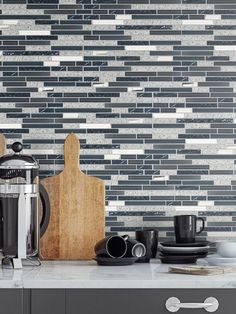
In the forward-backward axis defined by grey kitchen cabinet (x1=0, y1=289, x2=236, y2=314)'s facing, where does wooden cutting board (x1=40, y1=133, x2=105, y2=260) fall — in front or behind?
behind

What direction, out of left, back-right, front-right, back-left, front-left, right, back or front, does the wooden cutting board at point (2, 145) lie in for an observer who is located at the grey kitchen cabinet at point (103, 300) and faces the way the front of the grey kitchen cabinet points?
back-right

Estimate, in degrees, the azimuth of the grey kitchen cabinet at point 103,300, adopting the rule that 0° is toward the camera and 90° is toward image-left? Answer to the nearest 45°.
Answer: approximately 0°

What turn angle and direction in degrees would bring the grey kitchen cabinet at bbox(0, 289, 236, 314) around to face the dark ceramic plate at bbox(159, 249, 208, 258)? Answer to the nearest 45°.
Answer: approximately 135° to its left
